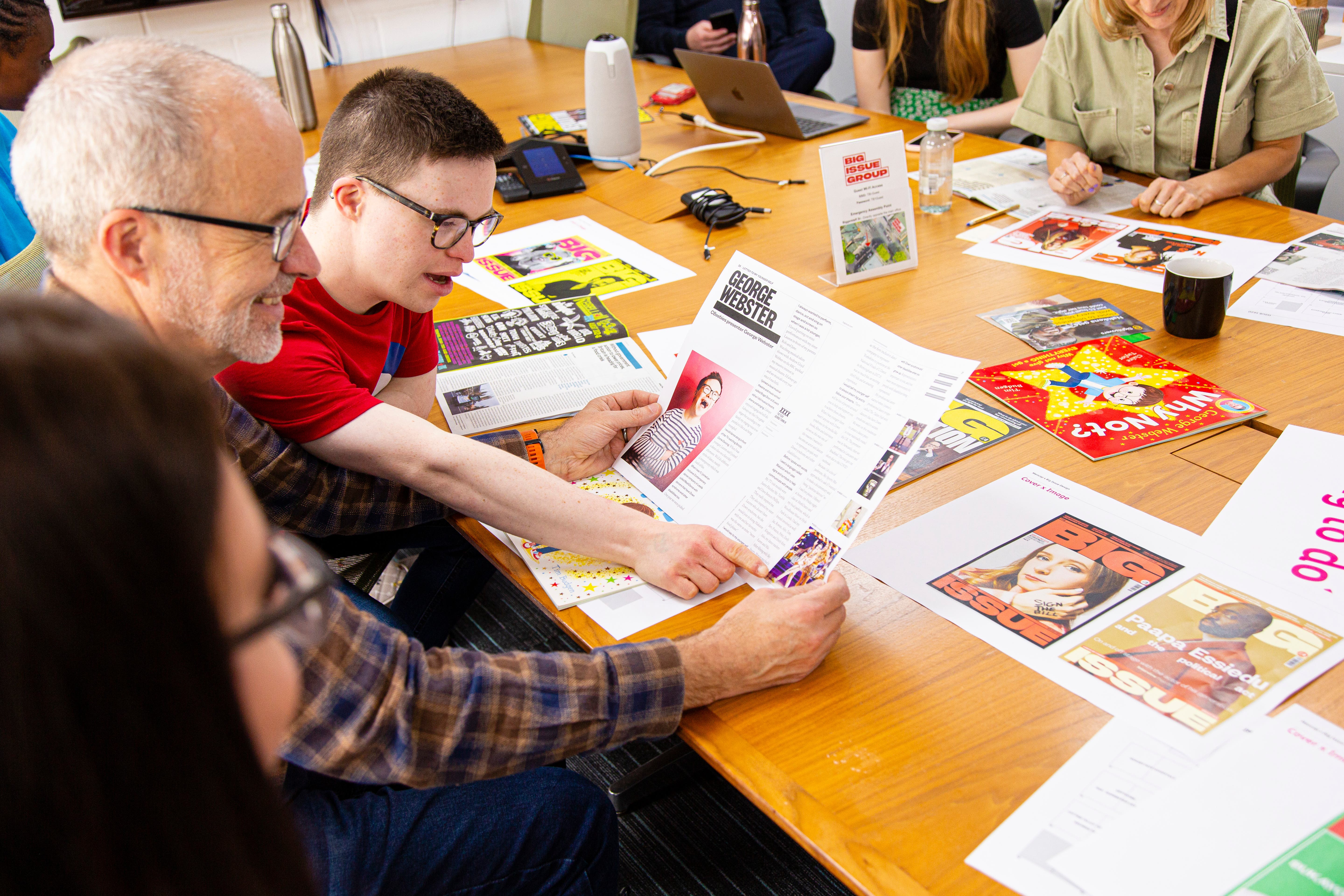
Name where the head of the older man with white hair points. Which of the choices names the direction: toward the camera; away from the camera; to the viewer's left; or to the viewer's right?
to the viewer's right

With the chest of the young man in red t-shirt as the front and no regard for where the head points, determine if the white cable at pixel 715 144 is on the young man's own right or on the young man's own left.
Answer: on the young man's own left

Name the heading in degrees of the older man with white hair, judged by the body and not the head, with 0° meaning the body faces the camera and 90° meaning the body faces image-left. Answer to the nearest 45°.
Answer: approximately 270°

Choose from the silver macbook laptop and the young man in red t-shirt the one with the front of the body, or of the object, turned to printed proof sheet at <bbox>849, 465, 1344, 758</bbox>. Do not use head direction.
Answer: the young man in red t-shirt

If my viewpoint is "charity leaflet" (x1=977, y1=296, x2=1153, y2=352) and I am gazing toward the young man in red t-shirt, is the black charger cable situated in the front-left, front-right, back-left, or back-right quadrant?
front-right

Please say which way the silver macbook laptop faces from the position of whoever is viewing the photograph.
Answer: facing away from the viewer and to the right of the viewer

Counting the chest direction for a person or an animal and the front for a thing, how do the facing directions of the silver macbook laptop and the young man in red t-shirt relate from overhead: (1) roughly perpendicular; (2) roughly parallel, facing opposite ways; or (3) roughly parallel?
roughly perpendicular

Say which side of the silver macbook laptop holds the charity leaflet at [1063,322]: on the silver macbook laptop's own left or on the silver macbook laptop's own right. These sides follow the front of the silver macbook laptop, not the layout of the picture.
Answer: on the silver macbook laptop's own right

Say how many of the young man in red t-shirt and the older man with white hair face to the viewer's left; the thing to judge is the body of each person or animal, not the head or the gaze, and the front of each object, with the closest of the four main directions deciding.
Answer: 0
